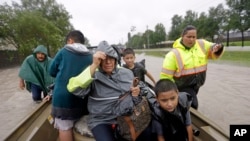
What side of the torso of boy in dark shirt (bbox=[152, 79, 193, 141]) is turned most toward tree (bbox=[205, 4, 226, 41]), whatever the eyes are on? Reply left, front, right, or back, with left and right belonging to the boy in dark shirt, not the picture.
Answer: back

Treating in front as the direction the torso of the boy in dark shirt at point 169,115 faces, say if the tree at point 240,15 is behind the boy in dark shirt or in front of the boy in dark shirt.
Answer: behind

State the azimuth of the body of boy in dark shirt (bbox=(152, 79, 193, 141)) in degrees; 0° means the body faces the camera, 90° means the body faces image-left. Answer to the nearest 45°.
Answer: approximately 0°

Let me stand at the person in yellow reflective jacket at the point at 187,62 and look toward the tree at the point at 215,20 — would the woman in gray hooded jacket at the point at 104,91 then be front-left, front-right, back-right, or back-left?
back-left

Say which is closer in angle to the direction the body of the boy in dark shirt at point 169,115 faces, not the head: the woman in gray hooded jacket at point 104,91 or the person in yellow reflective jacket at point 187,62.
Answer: the woman in gray hooded jacket

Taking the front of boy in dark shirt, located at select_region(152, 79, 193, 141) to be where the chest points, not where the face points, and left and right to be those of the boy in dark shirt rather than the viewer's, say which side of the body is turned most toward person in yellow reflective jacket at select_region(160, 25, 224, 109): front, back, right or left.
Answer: back

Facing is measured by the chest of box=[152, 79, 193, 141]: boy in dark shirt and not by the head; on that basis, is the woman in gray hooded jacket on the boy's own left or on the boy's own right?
on the boy's own right
